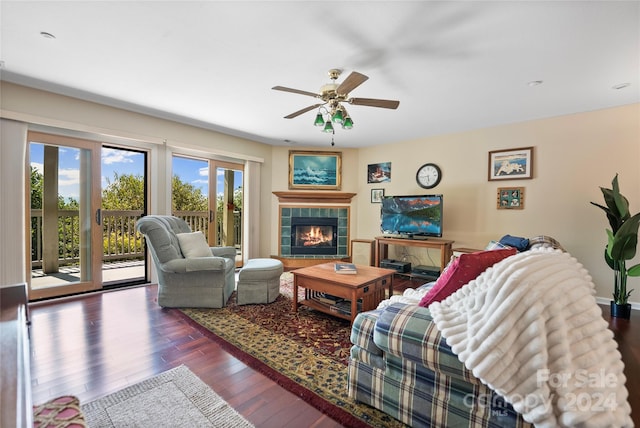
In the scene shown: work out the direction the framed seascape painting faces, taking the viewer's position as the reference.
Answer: facing the viewer

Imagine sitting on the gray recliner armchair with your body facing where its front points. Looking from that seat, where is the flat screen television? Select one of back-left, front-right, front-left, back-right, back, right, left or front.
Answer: front

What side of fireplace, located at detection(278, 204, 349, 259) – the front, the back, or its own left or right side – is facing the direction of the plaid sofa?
front

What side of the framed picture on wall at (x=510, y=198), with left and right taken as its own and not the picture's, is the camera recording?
front

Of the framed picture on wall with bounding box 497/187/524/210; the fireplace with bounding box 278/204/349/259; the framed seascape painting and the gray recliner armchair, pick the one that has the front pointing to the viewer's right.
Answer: the gray recliner armchair

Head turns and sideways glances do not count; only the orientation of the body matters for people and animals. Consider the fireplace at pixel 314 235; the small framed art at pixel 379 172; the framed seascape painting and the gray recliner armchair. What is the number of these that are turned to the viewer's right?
1

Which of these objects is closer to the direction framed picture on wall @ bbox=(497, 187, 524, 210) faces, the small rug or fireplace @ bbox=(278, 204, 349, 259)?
the small rug

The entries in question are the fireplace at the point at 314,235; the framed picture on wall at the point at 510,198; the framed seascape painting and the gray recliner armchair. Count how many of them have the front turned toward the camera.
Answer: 3

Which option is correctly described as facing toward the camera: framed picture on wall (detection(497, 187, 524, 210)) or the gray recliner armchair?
the framed picture on wall

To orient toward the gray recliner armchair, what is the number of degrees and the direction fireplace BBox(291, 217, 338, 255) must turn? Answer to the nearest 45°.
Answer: approximately 45° to its right

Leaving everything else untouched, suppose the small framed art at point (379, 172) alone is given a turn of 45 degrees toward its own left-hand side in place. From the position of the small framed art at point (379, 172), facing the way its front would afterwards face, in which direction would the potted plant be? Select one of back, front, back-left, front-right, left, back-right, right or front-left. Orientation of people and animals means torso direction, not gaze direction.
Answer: front-left

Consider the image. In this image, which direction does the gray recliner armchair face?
to the viewer's right

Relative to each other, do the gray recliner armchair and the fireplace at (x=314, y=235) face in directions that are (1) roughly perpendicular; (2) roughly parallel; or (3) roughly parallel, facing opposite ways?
roughly perpendicular

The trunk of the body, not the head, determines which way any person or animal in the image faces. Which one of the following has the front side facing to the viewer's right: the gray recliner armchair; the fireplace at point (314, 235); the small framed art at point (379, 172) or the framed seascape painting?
the gray recliner armchair

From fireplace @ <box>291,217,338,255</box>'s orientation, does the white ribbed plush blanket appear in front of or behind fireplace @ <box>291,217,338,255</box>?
in front

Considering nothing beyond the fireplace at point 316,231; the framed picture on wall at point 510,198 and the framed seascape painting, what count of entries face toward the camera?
3

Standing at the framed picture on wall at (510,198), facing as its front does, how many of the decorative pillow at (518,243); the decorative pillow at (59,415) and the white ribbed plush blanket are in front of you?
3

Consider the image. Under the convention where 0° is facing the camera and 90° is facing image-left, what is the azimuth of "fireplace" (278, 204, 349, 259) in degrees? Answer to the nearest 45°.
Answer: approximately 0°
